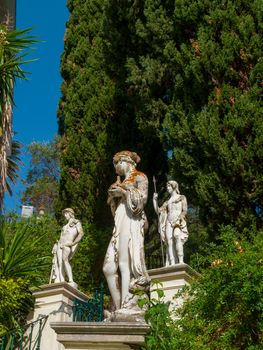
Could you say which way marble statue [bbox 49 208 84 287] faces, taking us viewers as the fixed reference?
facing the viewer and to the left of the viewer

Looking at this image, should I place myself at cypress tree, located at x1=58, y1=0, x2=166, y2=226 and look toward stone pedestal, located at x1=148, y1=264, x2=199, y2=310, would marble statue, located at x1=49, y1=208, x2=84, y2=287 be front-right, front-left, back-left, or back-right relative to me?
front-right

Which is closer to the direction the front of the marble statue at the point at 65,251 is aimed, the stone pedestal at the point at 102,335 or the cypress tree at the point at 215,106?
the stone pedestal

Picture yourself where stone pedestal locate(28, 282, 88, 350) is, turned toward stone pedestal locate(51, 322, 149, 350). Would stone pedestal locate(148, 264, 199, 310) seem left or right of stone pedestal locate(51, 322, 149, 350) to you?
left

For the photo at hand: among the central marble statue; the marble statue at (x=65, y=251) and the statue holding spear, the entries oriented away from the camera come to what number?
0

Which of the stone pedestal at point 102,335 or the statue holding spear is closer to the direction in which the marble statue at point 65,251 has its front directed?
the stone pedestal

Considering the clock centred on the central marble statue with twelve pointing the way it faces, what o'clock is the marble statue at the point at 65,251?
The marble statue is roughly at 4 o'clock from the central marble statue.

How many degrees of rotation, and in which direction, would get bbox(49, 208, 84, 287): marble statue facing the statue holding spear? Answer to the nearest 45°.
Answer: approximately 90° to its left
